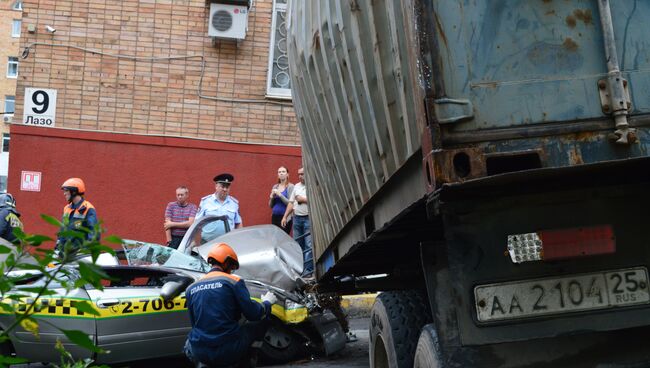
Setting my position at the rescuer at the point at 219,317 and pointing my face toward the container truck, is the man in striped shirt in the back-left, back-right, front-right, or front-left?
back-left

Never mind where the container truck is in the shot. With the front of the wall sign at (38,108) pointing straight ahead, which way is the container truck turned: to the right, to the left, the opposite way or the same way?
the opposite way

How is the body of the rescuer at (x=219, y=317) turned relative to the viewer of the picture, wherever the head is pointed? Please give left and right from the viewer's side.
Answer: facing away from the viewer and to the right of the viewer

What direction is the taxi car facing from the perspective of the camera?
to the viewer's right

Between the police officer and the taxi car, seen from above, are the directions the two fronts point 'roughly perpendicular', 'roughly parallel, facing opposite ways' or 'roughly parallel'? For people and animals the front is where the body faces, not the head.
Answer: roughly perpendicular
